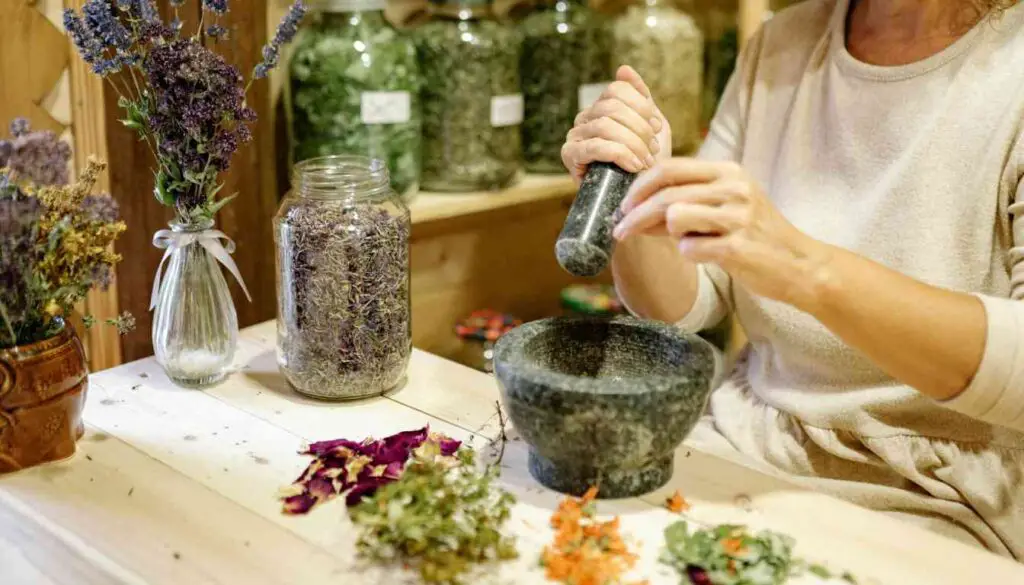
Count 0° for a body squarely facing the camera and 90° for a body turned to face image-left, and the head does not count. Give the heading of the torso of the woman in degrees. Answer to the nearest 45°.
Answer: approximately 45°

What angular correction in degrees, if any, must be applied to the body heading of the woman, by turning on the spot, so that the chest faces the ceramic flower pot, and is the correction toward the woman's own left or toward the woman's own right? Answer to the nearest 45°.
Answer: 0° — they already face it

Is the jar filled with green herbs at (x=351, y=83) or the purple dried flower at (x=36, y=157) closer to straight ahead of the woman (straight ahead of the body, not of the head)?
the purple dried flower

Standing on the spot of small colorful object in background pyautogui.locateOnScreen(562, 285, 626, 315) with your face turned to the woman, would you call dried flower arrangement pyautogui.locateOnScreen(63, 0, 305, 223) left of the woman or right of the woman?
right

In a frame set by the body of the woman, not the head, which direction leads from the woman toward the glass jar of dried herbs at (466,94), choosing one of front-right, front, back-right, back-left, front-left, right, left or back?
right

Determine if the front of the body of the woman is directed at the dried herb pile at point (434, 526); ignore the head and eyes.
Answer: yes

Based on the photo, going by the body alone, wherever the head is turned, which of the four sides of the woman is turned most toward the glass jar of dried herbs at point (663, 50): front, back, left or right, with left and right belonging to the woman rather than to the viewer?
right

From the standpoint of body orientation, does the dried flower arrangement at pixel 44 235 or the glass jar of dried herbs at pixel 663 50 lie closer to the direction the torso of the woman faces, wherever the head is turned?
the dried flower arrangement

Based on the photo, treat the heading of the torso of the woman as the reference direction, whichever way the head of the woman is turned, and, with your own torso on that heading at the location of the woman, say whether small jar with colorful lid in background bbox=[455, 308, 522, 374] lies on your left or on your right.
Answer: on your right

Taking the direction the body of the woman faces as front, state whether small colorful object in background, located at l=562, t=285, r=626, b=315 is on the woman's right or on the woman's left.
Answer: on the woman's right

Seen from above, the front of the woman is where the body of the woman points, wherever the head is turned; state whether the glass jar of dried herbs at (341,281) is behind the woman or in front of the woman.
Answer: in front

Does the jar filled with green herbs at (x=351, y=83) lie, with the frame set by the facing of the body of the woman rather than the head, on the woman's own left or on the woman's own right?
on the woman's own right

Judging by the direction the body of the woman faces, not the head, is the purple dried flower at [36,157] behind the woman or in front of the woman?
in front
